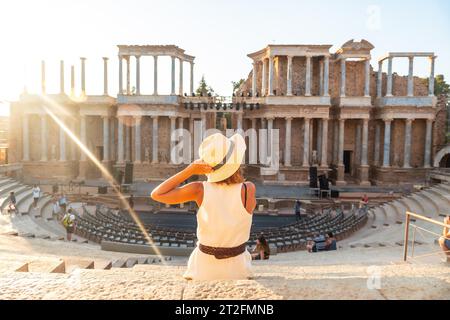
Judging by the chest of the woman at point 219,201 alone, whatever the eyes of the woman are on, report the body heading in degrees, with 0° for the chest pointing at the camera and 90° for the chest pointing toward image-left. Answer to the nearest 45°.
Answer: approximately 180°

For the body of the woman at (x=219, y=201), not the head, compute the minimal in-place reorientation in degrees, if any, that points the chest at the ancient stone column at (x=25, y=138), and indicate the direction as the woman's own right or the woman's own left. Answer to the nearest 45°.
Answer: approximately 45° to the woman's own left

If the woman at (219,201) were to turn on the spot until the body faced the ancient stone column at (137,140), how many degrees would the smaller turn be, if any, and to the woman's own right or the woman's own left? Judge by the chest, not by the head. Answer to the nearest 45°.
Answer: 0° — they already face it

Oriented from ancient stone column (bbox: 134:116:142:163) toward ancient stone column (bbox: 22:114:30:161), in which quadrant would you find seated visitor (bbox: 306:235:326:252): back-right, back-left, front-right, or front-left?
back-left

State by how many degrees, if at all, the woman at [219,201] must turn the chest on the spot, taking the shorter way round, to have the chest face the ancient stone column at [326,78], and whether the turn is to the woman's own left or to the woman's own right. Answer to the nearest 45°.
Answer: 0° — they already face it

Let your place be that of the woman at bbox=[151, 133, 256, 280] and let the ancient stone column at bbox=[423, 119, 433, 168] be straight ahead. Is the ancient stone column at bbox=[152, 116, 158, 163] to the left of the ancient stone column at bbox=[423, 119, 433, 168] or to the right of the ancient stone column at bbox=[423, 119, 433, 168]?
left

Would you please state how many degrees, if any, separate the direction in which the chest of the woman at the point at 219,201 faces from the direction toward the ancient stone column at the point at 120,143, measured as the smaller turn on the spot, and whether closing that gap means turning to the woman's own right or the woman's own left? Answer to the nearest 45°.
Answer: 0° — they already face it
